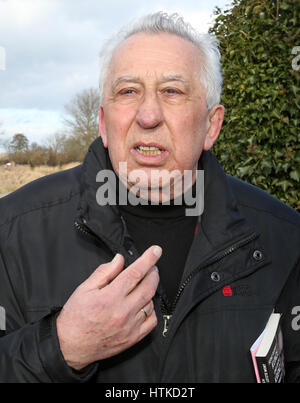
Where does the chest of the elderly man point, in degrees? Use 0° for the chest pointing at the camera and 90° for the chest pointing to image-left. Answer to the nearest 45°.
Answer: approximately 0°

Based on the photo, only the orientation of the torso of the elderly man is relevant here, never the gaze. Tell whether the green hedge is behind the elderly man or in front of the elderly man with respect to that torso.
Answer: behind
